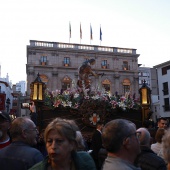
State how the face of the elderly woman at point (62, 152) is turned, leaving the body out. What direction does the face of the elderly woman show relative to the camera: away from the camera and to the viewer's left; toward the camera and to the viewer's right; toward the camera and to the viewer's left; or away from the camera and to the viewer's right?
toward the camera and to the viewer's left

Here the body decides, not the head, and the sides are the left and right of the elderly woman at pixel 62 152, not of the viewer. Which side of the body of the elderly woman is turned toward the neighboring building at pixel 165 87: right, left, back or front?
back

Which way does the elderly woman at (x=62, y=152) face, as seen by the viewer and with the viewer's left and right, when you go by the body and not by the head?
facing the viewer and to the left of the viewer

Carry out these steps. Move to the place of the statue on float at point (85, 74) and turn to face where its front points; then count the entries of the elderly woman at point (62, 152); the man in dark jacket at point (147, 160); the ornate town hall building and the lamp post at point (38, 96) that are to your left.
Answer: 1

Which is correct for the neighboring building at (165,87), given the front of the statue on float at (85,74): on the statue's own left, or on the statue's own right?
on the statue's own left

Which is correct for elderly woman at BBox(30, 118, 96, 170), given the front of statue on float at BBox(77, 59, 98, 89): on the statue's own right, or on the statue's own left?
on the statue's own right

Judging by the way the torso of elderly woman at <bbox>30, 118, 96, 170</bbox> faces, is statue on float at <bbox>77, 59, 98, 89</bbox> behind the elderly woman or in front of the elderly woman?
behind
